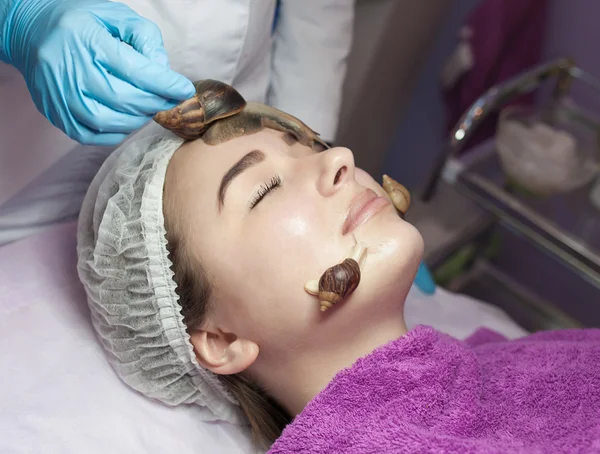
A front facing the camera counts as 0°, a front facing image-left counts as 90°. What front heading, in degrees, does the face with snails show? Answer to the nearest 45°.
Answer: approximately 270°
